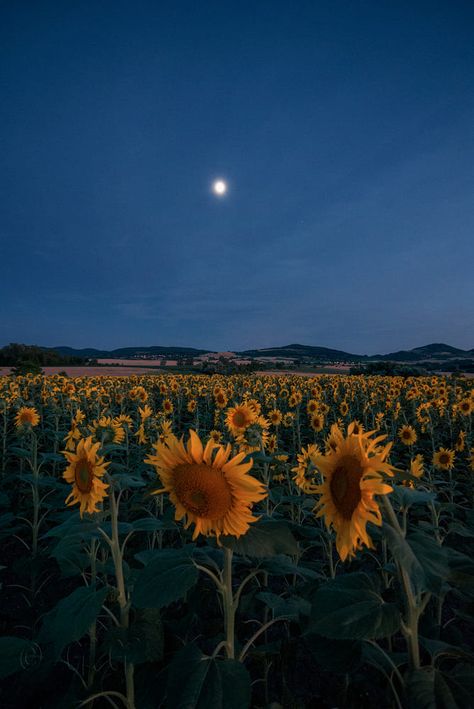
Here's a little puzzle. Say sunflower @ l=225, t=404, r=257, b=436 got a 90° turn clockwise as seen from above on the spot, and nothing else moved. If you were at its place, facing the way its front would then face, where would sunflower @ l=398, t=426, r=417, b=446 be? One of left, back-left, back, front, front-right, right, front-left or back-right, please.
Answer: back-right

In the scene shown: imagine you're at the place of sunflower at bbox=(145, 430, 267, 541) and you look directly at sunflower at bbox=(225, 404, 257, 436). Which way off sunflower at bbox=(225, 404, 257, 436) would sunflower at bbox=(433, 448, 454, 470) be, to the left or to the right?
right

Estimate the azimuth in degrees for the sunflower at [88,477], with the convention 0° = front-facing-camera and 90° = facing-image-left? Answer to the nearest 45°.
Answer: approximately 45°

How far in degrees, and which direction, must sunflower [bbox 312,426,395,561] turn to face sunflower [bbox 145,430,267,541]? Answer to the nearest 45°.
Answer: approximately 45° to its right

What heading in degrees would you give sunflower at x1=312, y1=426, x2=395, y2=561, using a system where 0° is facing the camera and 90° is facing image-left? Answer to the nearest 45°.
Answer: approximately 45°

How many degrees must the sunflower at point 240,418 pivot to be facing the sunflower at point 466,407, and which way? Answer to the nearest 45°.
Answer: approximately 135° to its left

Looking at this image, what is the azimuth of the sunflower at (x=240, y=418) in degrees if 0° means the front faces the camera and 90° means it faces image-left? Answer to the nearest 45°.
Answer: approximately 0°

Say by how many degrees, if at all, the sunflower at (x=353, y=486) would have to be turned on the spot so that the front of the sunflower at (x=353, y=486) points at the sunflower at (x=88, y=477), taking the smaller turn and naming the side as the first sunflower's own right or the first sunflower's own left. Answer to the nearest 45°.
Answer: approximately 45° to the first sunflower's own right

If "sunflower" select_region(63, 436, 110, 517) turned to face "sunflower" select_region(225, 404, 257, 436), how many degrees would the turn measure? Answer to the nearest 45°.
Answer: approximately 180°

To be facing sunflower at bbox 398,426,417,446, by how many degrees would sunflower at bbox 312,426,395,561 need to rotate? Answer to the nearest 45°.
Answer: approximately 135° to its right
